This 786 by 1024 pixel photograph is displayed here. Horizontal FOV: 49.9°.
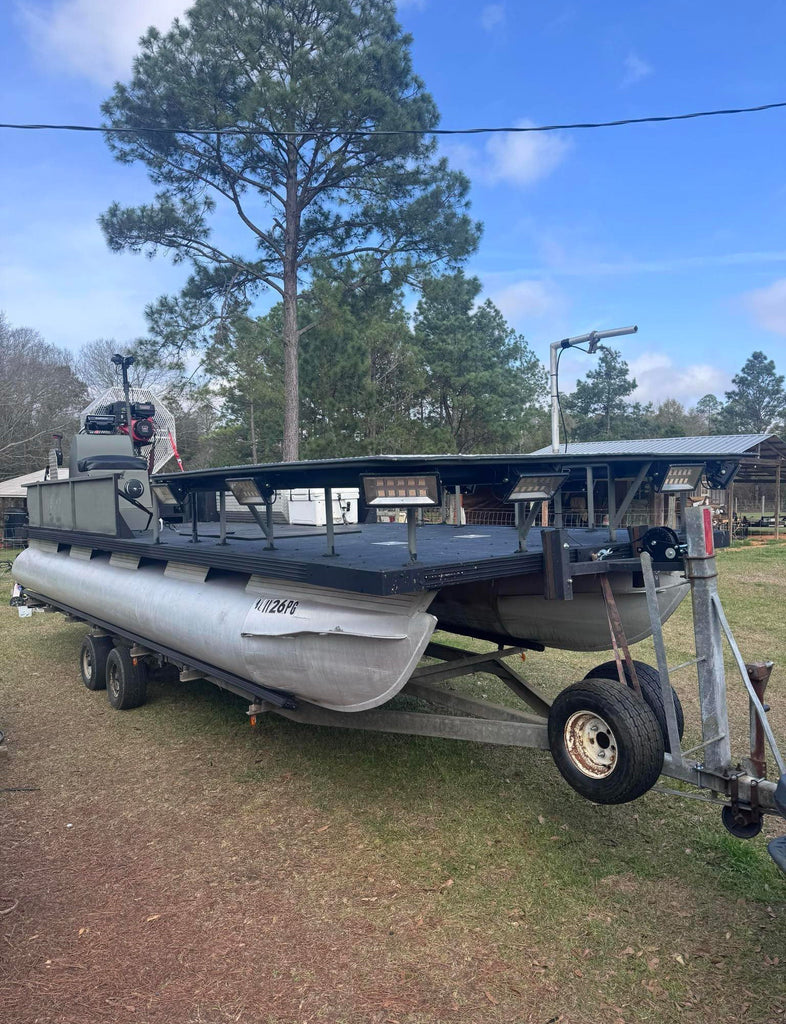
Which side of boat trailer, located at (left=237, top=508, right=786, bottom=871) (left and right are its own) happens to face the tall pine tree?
back

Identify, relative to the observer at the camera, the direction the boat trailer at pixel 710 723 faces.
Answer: facing the viewer and to the right of the viewer
